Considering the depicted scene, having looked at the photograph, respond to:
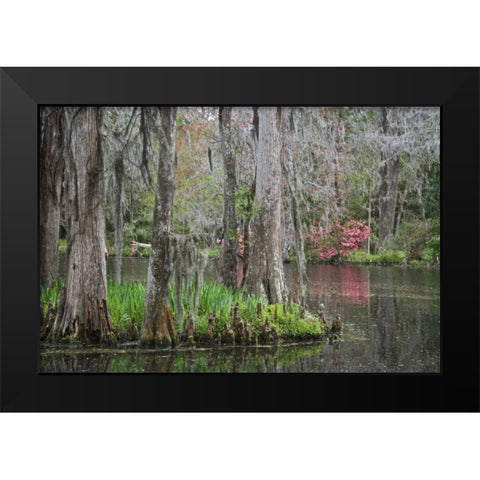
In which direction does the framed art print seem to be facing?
toward the camera
